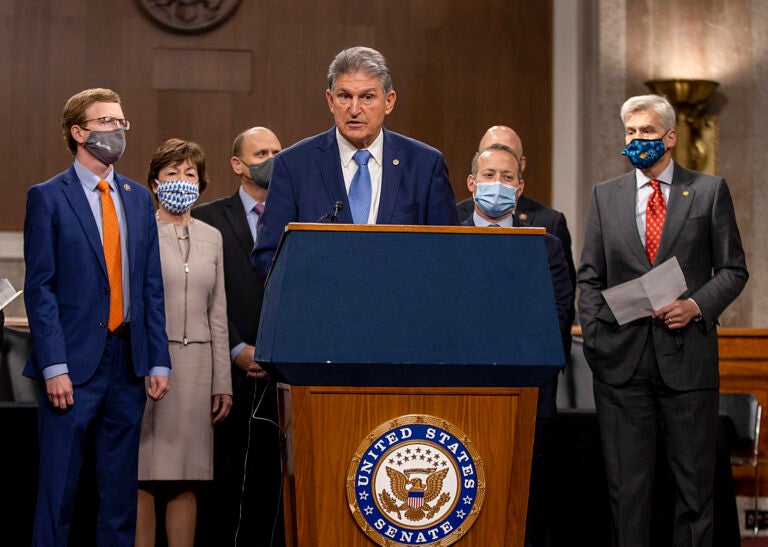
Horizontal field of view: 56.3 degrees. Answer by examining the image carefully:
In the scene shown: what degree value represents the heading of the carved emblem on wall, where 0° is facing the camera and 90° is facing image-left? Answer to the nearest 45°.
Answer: approximately 0°

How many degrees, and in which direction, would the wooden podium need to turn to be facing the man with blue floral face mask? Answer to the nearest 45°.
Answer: approximately 135° to its left

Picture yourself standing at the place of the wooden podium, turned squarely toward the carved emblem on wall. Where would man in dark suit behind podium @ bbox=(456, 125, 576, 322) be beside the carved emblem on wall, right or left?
right

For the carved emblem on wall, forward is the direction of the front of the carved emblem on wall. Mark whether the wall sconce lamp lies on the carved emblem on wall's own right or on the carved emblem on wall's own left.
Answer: on the carved emblem on wall's own left

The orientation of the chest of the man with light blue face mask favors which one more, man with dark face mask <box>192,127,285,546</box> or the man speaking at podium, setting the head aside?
the man speaking at podium
